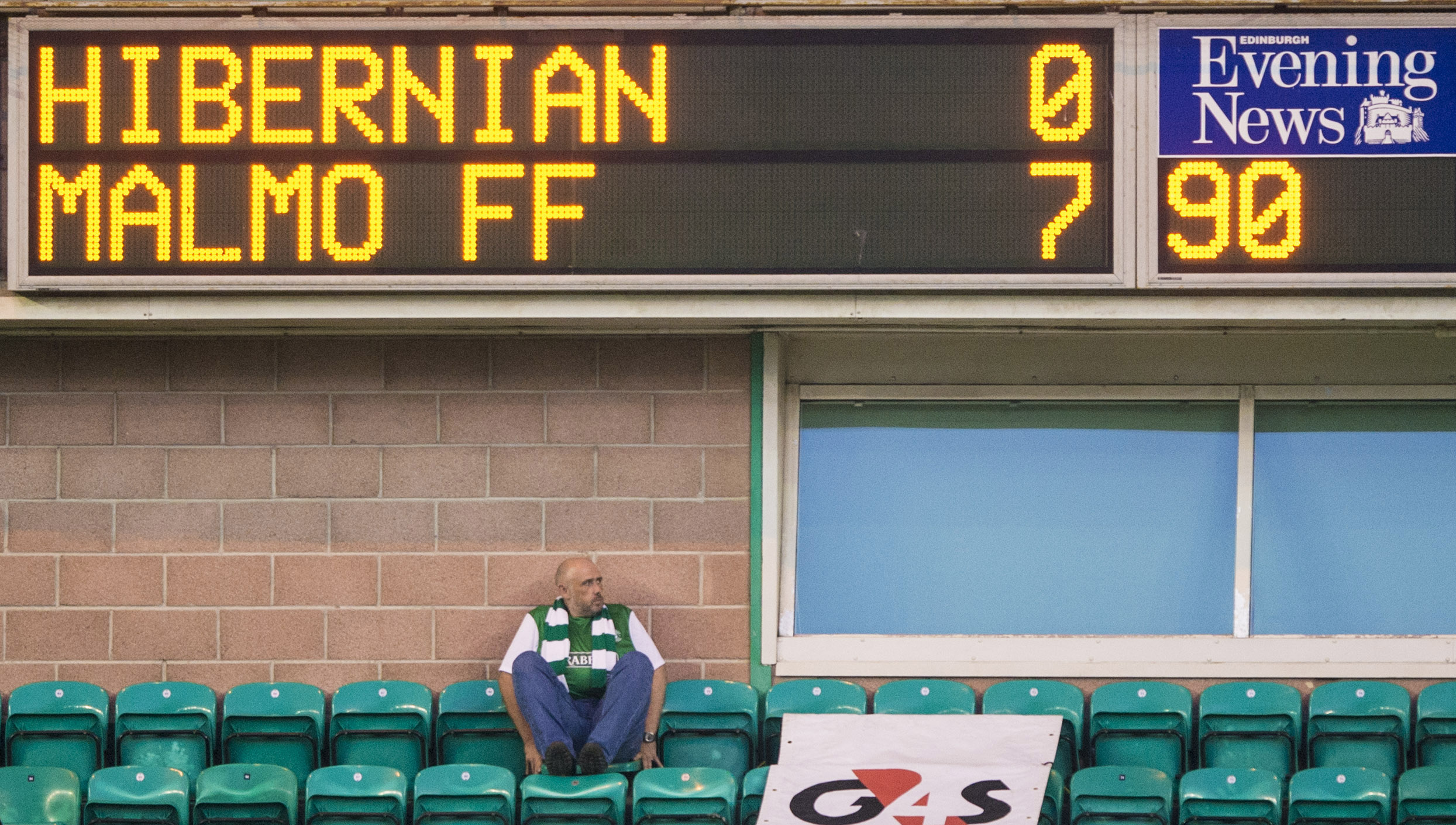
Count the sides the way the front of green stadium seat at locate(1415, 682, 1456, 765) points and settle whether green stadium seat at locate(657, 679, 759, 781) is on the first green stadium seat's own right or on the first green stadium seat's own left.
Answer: on the first green stadium seat's own right

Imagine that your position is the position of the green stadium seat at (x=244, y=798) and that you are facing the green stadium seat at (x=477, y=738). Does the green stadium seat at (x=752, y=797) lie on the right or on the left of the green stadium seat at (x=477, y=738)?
right

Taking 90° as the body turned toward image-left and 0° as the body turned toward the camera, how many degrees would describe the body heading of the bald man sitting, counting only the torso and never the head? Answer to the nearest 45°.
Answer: approximately 0°

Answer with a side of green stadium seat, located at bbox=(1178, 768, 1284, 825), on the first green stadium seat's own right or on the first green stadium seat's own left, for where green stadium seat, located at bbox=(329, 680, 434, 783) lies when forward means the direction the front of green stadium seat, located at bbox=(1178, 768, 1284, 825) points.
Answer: on the first green stadium seat's own right

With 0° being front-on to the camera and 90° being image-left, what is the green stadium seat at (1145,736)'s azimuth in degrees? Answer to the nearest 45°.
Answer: approximately 0°

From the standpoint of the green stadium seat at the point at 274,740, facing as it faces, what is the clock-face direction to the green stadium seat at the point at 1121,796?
the green stadium seat at the point at 1121,796 is roughly at 10 o'clock from the green stadium seat at the point at 274,740.

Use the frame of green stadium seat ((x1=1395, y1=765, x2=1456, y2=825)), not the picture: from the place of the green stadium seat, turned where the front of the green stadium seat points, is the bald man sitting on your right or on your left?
on your right

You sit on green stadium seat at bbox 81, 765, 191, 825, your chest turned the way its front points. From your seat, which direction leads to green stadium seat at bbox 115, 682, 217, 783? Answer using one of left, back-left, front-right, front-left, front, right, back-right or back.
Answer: back

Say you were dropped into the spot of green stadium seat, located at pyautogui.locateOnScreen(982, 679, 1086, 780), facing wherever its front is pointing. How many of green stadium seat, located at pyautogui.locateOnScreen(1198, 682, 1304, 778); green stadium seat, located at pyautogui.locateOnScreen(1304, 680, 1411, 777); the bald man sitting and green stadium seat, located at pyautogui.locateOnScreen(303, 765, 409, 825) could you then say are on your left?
2
